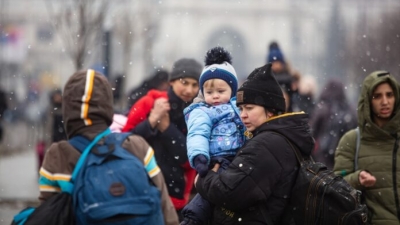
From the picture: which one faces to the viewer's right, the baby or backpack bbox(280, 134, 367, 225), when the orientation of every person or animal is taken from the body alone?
the backpack

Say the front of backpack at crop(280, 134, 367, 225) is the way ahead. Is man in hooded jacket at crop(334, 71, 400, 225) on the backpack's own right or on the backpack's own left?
on the backpack's own left

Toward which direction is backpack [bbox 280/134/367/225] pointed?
to the viewer's right

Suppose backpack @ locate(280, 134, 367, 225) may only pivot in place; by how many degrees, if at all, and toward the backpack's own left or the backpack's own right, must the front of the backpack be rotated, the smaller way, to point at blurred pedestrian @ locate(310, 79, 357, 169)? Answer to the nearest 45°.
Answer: approximately 90° to the backpack's own left

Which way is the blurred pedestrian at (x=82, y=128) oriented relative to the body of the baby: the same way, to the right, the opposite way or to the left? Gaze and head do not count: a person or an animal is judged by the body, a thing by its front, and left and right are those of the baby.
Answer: the opposite way

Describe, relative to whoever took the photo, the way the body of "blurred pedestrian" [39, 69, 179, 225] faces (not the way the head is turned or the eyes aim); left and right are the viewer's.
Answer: facing away from the viewer

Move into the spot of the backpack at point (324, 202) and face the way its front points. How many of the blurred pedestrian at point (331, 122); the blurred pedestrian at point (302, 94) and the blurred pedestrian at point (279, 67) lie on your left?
3

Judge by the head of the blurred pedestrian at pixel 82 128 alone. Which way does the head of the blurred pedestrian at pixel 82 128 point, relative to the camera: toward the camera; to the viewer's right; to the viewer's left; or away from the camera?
away from the camera

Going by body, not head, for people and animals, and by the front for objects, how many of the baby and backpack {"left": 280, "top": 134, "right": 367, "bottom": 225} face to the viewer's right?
1

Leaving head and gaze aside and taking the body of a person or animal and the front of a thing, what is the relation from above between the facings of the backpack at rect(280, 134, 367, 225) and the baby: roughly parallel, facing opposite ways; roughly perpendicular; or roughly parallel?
roughly perpendicular

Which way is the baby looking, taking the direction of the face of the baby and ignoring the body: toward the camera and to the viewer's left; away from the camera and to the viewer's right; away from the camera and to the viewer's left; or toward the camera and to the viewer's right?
toward the camera and to the viewer's left

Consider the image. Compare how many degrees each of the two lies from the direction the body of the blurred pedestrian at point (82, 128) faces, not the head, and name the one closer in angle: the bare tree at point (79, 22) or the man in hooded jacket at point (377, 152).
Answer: the bare tree

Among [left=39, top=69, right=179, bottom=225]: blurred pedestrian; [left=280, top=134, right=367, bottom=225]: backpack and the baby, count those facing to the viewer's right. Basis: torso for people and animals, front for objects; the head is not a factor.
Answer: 1

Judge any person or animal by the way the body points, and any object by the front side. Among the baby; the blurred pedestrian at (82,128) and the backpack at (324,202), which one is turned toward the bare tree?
the blurred pedestrian
